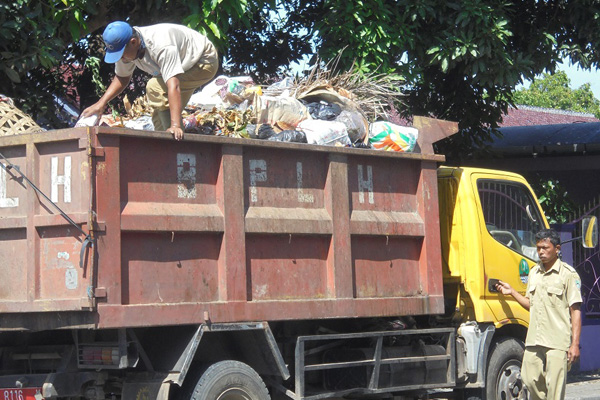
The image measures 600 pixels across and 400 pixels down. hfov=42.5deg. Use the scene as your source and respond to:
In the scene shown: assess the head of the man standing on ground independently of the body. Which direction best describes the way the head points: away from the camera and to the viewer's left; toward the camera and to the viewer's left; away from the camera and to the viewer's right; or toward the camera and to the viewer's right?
toward the camera and to the viewer's left

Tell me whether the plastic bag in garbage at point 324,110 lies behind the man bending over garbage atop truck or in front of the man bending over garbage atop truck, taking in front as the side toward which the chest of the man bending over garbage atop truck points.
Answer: behind

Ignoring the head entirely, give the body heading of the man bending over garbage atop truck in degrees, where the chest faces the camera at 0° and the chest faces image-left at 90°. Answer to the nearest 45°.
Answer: approximately 45°

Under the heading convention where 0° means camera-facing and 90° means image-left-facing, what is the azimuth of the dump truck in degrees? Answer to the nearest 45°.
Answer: approximately 225°

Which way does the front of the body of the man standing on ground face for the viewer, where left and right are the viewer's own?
facing the viewer and to the left of the viewer
